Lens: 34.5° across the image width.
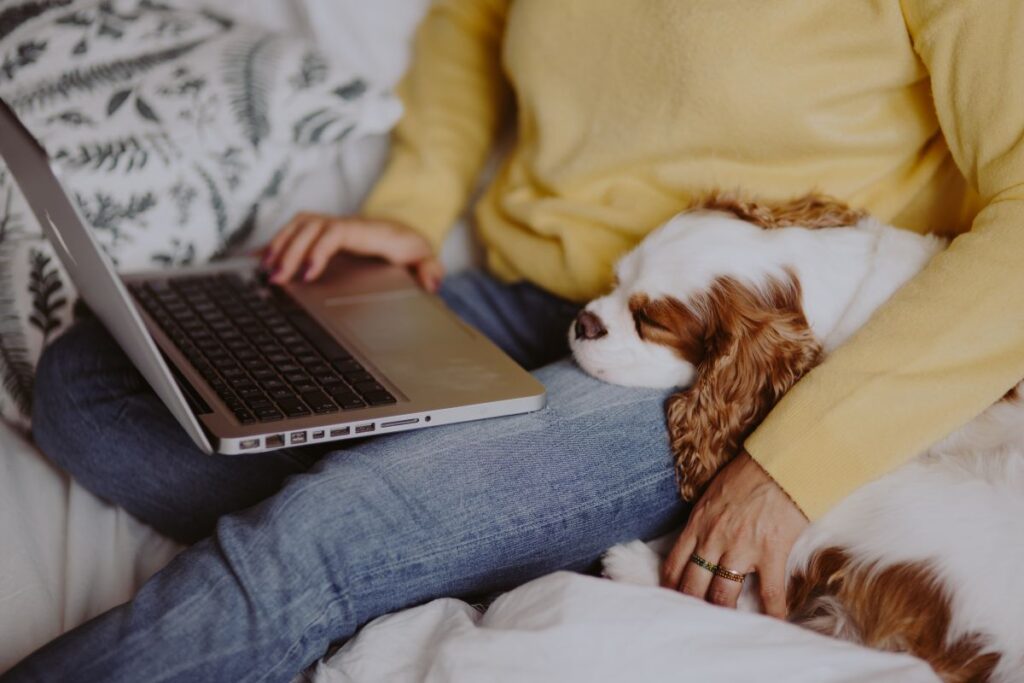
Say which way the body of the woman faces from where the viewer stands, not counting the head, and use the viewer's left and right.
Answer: facing the viewer and to the left of the viewer

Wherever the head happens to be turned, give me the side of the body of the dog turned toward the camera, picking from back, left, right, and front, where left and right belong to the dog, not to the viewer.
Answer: left

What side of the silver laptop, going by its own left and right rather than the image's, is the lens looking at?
right

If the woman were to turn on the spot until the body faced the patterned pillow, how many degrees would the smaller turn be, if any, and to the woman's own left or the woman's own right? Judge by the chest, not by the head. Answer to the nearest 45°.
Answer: approximately 90° to the woman's own right

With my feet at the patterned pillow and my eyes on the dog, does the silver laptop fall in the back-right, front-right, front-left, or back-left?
front-right

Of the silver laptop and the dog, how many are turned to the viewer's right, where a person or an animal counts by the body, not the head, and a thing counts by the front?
1

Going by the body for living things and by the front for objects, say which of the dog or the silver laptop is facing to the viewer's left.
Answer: the dog
